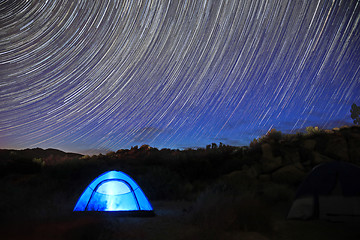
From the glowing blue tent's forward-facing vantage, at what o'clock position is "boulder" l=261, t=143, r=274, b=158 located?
The boulder is roughly at 8 o'clock from the glowing blue tent.

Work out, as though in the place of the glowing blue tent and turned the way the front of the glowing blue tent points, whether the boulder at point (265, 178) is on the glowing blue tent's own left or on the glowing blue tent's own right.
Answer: on the glowing blue tent's own left

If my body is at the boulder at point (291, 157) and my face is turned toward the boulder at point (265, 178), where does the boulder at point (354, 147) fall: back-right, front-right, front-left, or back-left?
back-left

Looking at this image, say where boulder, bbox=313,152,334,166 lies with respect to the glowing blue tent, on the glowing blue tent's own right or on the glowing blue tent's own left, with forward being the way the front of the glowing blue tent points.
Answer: on the glowing blue tent's own left

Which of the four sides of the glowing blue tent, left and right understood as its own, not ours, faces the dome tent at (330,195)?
left

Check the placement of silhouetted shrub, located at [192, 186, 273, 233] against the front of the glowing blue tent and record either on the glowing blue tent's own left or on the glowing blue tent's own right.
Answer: on the glowing blue tent's own left
